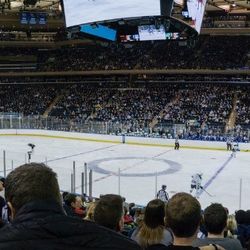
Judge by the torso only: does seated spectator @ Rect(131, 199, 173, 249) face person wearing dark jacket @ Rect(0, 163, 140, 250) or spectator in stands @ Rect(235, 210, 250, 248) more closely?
the spectator in stands

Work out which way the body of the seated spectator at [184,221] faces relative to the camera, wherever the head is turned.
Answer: away from the camera

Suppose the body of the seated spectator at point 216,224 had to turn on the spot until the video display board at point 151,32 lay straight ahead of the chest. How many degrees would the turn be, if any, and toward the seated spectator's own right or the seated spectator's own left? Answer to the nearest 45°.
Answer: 0° — they already face it

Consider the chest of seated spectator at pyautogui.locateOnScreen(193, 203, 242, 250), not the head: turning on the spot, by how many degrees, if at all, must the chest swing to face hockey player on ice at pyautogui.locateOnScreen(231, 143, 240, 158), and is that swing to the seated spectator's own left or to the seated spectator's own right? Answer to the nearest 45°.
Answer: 0° — they already face them

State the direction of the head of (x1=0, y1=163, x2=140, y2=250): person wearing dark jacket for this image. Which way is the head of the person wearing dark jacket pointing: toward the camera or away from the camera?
away from the camera

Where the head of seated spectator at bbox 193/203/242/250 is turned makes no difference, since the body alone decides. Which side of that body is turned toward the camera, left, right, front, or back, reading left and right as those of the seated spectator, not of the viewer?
back

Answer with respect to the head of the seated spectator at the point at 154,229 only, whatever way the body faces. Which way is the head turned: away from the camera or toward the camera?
away from the camera

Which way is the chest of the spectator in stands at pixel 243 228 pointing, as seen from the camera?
away from the camera

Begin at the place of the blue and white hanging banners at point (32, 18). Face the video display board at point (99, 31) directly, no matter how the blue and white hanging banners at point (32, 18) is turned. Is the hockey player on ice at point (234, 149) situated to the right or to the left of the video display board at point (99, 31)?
left

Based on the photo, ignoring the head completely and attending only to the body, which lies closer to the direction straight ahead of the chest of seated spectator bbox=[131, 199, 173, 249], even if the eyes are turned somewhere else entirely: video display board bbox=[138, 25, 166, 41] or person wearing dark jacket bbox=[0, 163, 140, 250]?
the video display board

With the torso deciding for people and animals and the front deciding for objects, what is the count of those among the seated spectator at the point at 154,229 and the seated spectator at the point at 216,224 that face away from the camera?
2

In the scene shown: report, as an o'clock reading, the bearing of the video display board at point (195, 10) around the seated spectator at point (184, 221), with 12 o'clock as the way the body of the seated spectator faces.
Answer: The video display board is roughly at 12 o'clock from the seated spectator.

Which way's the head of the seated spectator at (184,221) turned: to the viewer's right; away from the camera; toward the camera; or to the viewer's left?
away from the camera

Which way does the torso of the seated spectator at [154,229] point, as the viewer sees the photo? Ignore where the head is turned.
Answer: away from the camera
